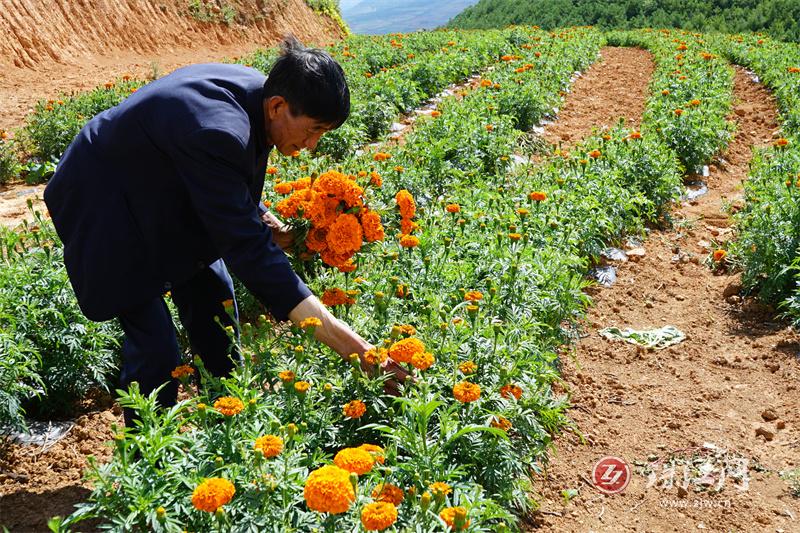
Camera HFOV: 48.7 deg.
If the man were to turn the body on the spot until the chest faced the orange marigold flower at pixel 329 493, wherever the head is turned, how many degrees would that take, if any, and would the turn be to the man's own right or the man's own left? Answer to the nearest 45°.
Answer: approximately 90° to the man's own right

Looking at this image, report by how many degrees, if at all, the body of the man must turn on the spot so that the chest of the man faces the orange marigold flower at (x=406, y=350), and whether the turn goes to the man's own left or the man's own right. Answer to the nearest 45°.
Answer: approximately 45° to the man's own right

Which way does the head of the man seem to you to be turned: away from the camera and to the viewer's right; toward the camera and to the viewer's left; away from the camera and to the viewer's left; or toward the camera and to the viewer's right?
toward the camera and to the viewer's right

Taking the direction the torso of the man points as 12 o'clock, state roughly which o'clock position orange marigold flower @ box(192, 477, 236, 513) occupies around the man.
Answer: The orange marigold flower is roughly at 3 o'clock from the man.

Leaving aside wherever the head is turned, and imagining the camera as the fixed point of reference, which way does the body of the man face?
to the viewer's right

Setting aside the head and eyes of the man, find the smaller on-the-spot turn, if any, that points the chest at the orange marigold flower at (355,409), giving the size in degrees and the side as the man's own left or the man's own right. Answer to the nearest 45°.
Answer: approximately 45° to the man's own right

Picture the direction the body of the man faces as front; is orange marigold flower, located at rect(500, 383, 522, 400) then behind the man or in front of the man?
in front

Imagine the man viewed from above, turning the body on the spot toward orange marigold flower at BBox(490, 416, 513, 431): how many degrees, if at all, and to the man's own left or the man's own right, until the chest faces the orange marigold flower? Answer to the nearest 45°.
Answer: approximately 45° to the man's own right

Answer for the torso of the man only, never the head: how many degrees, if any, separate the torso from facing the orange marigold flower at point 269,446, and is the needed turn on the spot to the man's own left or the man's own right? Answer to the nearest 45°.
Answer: approximately 90° to the man's own right

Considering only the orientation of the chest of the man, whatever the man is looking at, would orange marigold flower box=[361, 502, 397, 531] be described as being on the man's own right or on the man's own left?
on the man's own right
